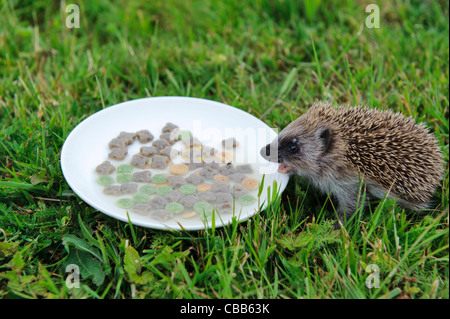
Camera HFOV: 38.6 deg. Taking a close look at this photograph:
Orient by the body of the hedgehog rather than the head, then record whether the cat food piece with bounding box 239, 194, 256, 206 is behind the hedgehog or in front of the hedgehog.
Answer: in front

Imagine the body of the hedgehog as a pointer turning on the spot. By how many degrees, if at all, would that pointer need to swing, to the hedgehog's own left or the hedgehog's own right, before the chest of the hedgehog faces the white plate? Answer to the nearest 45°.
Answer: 0° — it already faces it

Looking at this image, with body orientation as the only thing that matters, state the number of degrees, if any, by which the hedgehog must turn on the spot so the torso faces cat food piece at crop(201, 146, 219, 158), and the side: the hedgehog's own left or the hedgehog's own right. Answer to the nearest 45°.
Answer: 0° — it already faces it

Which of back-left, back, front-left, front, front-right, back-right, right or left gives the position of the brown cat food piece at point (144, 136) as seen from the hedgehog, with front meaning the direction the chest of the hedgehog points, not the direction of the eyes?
front

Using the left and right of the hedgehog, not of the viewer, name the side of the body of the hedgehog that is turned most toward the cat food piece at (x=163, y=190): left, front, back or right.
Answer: front

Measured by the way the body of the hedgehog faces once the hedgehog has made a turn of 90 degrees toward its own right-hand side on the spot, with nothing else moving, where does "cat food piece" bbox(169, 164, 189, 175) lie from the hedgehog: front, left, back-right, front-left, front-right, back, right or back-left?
left

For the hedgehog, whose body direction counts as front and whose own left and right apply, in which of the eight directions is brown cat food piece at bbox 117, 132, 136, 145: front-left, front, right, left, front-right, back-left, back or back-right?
front

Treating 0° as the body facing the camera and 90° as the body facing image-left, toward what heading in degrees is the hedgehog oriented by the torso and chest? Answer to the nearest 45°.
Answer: approximately 90°

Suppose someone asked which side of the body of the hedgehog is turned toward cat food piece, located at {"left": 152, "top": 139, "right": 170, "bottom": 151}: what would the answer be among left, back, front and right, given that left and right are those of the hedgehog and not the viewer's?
front
